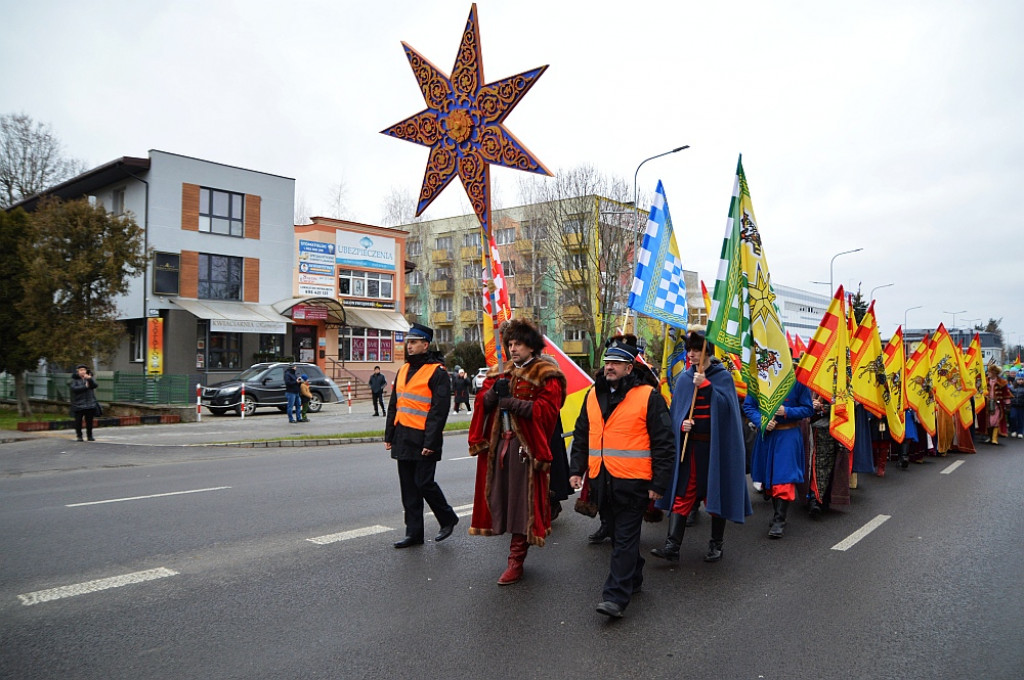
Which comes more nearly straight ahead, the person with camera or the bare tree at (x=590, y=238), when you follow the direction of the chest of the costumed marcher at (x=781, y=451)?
the person with camera

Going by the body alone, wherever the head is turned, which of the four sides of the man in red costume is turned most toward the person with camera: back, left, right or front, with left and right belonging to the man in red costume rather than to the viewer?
right

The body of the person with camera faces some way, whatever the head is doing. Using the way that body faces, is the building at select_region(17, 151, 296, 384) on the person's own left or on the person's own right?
on the person's own left

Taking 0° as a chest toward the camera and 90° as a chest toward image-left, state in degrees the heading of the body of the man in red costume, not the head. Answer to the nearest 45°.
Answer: approximately 45°

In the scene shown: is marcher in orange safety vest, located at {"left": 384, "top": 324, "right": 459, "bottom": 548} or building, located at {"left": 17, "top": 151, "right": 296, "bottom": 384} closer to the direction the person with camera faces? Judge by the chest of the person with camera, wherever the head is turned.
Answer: the marcher in orange safety vest

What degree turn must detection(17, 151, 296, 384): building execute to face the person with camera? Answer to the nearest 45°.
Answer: approximately 45° to its right

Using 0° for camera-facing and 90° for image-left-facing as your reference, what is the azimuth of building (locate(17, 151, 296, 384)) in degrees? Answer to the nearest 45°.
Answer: approximately 315°

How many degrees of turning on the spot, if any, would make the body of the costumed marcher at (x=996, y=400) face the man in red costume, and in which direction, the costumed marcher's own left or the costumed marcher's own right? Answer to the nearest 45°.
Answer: approximately 45° to the costumed marcher's own left

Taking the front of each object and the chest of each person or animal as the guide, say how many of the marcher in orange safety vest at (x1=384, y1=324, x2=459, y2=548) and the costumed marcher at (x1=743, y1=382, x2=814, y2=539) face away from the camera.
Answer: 0

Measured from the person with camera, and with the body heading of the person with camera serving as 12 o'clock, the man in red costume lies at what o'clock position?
The man in red costume is roughly at 1 o'clock from the person with camera.

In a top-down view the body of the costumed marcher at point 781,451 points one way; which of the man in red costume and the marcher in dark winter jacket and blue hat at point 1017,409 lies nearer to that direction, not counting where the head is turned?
the man in red costume

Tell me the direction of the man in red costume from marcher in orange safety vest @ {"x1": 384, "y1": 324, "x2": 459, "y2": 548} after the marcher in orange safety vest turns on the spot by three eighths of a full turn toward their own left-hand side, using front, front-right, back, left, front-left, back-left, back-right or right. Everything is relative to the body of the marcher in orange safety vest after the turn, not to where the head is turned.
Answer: front-right

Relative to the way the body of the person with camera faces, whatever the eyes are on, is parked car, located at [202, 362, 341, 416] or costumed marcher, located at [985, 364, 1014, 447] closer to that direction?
the costumed marcher

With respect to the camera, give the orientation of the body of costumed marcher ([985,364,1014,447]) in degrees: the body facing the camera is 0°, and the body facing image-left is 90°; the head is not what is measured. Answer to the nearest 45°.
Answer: approximately 45°

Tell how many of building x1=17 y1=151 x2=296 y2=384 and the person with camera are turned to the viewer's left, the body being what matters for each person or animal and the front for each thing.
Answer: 0

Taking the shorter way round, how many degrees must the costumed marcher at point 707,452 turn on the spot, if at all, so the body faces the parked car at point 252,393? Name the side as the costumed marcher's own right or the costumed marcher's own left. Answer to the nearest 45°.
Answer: approximately 90° to the costumed marcher's own right
